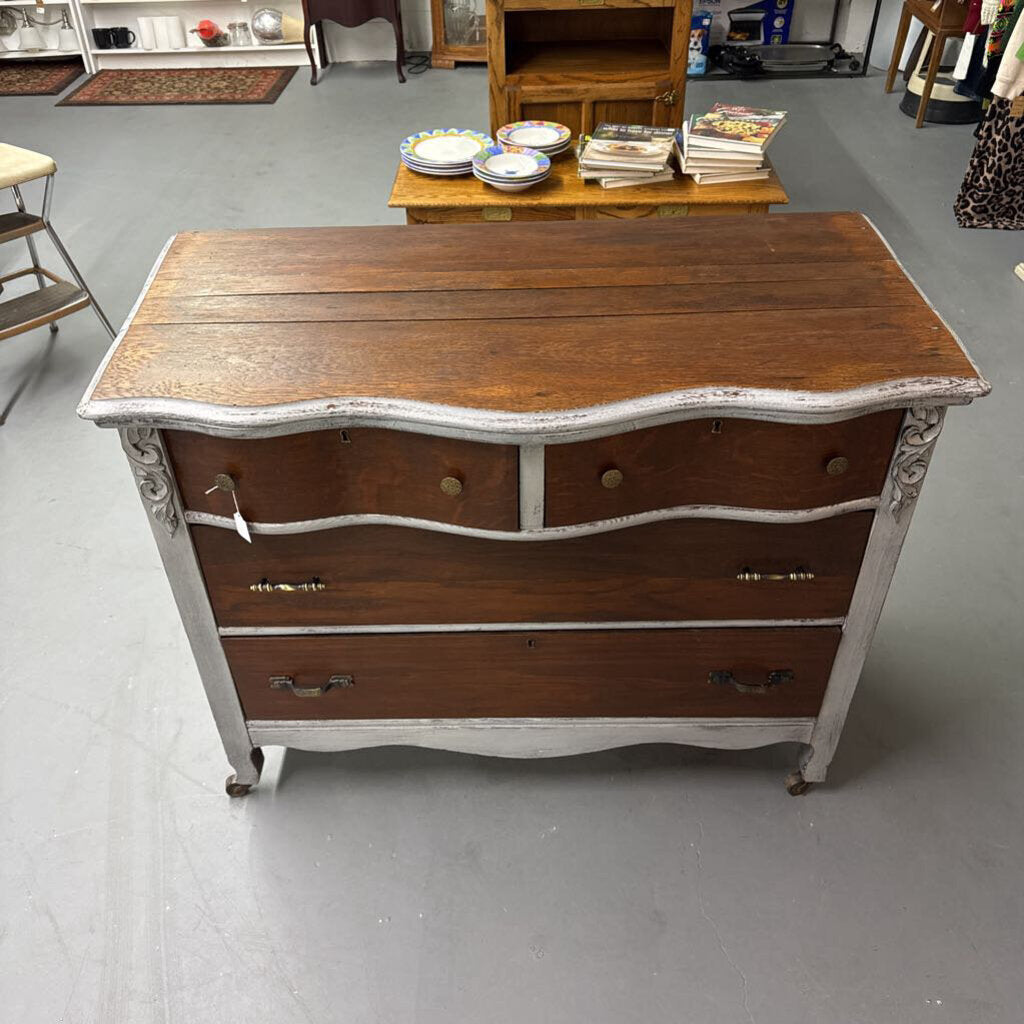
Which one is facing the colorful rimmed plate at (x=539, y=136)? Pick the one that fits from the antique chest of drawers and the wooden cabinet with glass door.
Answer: the wooden cabinet with glass door

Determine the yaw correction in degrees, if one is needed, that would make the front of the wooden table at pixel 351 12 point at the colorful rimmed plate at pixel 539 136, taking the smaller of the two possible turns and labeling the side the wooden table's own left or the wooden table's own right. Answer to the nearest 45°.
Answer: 0° — it already faces it

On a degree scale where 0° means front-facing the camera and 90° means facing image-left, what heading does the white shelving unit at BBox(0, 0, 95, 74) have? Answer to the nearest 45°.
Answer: approximately 0°

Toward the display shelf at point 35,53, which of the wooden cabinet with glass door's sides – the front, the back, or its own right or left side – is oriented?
right

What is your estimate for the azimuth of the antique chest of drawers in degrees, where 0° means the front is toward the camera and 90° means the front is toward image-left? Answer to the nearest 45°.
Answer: approximately 0°

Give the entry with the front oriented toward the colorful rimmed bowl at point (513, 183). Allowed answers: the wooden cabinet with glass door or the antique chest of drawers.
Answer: the wooden cabinet with glass door

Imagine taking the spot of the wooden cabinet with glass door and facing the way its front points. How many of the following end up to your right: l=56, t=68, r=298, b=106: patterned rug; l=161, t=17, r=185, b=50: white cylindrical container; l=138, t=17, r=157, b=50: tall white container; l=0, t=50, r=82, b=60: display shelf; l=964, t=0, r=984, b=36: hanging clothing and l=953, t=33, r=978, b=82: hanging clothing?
4
